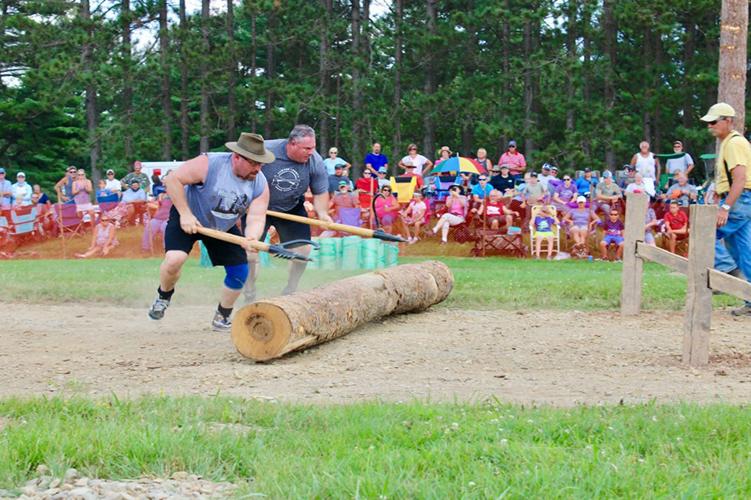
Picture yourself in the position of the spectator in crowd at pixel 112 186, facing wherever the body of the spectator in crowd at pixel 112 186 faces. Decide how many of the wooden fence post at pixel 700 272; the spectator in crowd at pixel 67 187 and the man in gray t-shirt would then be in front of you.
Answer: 2

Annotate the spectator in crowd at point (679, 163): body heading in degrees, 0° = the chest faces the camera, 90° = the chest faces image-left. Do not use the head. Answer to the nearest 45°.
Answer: approximately 0°

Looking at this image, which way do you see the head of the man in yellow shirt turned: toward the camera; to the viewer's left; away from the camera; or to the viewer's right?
to the viewer's left

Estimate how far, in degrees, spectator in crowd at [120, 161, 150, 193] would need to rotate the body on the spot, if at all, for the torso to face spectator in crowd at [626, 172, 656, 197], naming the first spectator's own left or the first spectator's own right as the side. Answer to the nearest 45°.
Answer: approximately 45° to the first spectator's own left

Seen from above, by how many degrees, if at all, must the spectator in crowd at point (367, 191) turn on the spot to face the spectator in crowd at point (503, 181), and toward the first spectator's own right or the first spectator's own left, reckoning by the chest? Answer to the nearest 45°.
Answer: approximately 90° to the first spectator's own left

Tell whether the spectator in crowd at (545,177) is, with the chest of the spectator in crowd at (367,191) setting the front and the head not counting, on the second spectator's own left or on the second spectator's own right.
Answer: on the second spectator's own left

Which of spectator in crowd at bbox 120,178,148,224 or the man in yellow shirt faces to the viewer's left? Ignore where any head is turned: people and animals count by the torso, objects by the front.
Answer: the man in yellow shirt

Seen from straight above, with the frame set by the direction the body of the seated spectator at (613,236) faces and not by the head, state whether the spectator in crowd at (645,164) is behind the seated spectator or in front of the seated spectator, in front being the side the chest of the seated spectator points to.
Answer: behind

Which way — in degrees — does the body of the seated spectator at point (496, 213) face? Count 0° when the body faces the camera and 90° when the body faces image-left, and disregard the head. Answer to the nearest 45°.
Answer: approximately 0°
